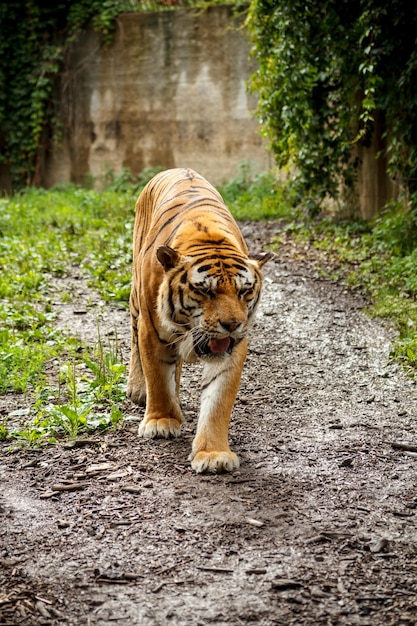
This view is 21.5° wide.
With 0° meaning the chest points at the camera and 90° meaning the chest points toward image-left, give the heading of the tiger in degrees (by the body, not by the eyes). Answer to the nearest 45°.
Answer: approximately 0°
